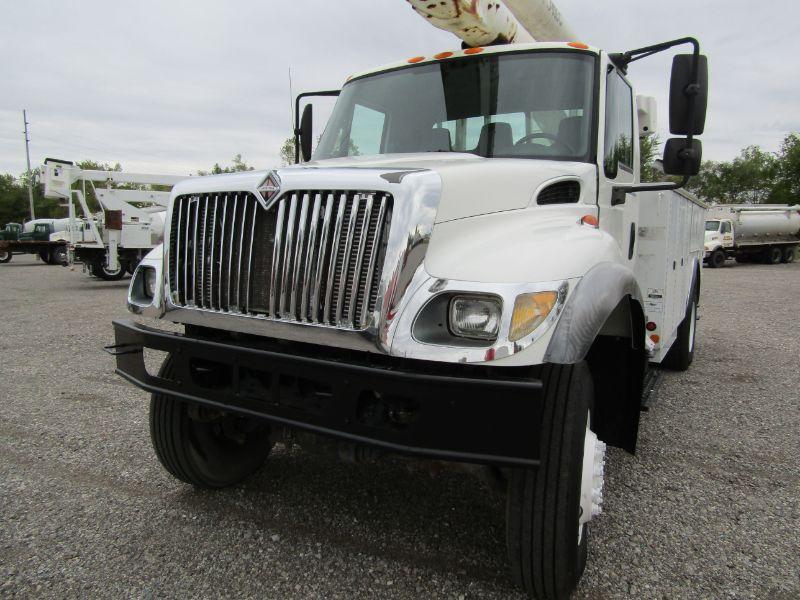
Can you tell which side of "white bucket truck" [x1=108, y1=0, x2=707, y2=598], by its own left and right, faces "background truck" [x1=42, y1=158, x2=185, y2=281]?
right

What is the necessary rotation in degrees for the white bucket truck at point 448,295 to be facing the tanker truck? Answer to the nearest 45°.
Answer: approximately 180°

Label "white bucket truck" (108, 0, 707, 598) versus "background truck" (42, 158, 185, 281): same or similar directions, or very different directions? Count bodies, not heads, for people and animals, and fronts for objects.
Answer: very different directions

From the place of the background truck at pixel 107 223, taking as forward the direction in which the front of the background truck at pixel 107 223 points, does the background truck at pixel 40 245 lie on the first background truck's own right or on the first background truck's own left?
on the first background truck's own left

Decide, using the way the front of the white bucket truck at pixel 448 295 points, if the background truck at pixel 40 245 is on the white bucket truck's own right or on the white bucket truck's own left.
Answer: on the white bucket truck's own right
